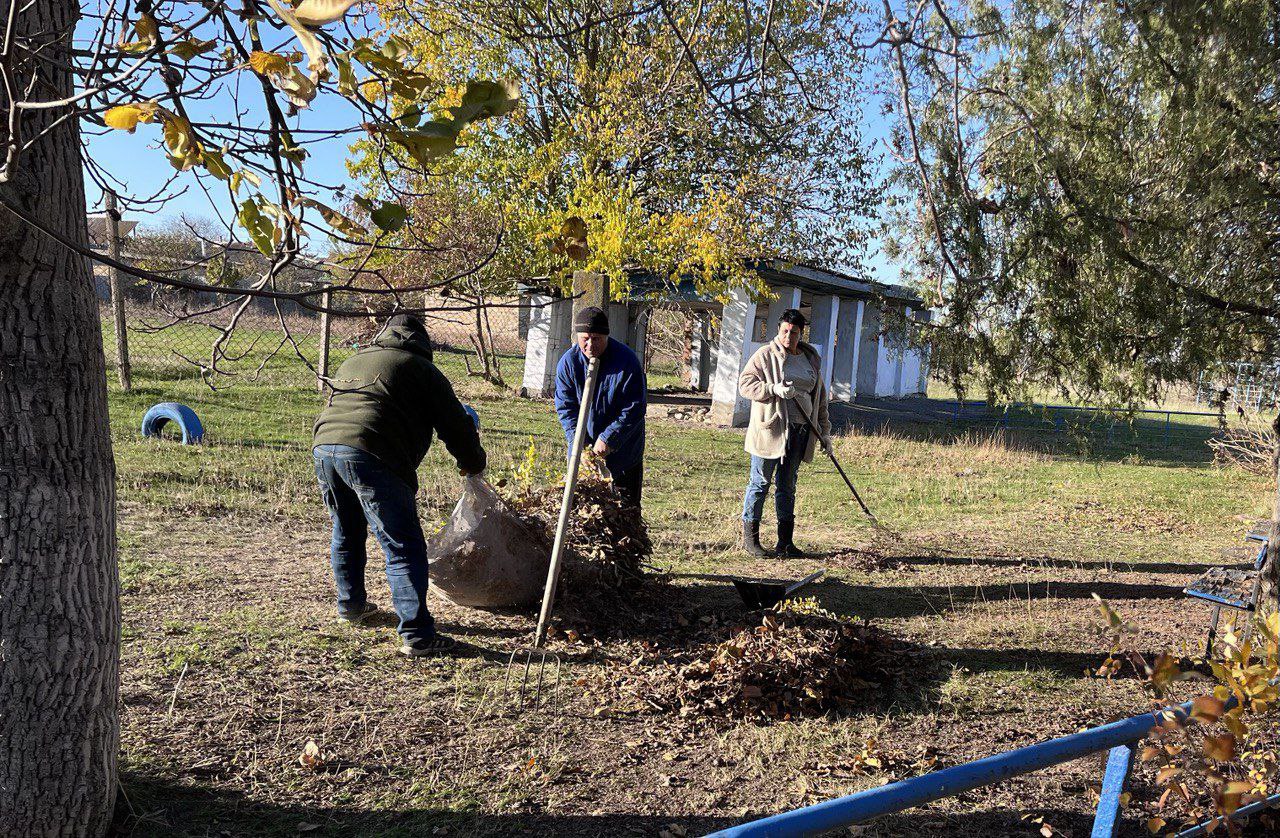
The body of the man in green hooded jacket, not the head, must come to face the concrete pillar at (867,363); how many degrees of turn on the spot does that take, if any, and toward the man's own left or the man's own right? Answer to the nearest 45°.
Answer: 0° — they already face it

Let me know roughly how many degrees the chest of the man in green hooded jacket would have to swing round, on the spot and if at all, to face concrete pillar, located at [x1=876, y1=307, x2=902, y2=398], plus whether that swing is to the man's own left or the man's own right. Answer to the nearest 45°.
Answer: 0° — they already face it

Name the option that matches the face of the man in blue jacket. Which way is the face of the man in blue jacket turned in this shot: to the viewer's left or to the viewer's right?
to the viewer's left

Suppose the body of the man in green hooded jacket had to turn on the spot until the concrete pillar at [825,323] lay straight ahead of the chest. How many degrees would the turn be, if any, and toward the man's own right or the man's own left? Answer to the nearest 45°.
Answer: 0° — they already face it

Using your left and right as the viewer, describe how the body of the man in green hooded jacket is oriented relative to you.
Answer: facing away from the viewer and to the right of the viewer

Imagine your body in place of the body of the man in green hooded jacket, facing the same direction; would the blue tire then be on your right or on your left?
on your left

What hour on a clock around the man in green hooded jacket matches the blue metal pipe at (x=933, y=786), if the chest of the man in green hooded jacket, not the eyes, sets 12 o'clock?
The blue metal pipe is roughly at 4 o'clock from the man in green hooded jacket.

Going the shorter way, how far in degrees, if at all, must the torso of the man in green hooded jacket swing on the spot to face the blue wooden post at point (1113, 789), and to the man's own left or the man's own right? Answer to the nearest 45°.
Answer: approximately 90° to the man's own right

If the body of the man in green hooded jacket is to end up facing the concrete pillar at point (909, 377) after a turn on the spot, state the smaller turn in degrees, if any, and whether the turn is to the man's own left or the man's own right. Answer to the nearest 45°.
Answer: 0° — they already face it
